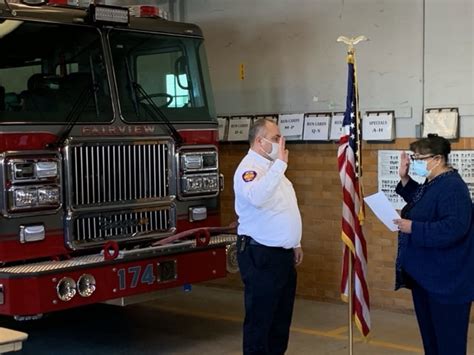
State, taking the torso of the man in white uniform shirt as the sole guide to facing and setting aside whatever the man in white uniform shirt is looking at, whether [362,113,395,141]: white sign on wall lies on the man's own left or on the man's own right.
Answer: on the man's own left

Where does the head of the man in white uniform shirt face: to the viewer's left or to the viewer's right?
to the viewer's right

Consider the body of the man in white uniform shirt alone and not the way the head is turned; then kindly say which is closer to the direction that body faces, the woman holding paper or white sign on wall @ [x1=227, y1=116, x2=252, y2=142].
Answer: the woman holding paper

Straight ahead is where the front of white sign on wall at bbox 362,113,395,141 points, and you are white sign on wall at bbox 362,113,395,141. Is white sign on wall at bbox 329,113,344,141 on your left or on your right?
on your right

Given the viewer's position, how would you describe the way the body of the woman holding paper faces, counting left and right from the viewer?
facing to the left of the viewer
